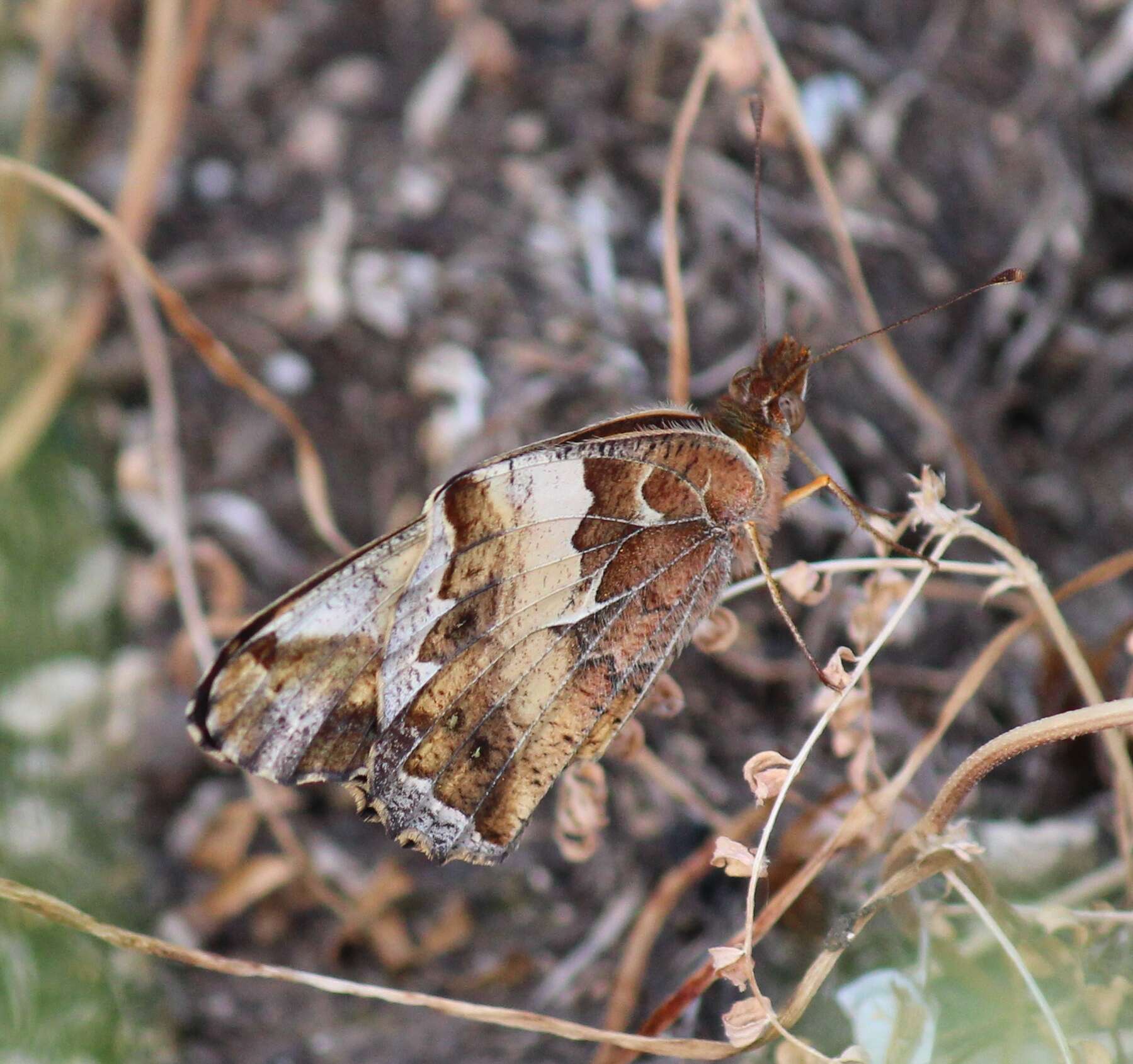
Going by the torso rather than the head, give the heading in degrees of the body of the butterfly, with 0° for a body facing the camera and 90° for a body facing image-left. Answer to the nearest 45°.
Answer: approximately 270°
